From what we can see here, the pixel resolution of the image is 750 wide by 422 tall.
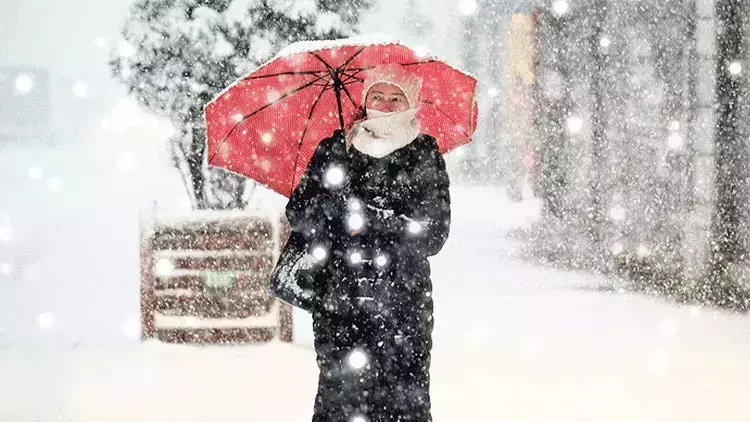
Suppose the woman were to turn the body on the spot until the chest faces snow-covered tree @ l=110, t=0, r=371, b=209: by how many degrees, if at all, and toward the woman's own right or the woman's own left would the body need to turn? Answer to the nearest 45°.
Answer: approximately 180°

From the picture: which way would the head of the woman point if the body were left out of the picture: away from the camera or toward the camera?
toward the camera

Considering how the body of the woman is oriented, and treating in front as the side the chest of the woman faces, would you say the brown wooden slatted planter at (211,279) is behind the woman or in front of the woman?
behind

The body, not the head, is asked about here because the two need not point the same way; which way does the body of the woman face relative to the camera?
toward the camera

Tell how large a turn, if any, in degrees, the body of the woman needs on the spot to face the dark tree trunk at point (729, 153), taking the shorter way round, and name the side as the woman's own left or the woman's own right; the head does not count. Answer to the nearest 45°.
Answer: approximately 135° to the woman's own left
